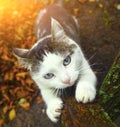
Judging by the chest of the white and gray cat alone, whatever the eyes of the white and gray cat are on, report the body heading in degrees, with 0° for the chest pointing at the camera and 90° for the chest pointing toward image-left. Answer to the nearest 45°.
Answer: approximately 0°
